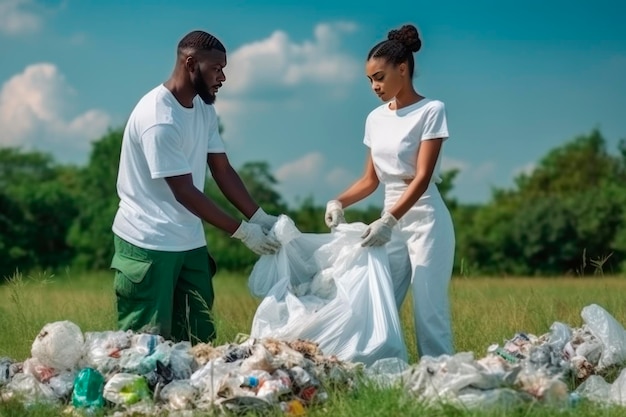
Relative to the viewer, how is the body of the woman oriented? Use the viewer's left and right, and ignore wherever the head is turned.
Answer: facing the viewer and to the left of the viewer

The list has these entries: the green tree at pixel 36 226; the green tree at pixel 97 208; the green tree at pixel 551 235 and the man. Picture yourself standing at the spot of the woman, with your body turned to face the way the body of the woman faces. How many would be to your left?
0

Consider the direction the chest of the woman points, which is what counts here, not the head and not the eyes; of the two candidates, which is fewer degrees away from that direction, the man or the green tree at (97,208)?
the man

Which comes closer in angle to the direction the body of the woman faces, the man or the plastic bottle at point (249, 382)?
the plastic bottle

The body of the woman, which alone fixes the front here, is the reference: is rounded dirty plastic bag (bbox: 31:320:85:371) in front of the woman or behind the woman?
in front

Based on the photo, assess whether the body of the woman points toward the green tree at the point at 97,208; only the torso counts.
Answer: no

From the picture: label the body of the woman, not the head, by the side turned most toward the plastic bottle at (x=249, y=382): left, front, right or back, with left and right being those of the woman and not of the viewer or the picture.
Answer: front

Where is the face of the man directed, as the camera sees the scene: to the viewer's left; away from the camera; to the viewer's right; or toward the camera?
to the viewer's right

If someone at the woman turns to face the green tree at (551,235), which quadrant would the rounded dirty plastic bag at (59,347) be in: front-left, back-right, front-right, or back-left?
back-left

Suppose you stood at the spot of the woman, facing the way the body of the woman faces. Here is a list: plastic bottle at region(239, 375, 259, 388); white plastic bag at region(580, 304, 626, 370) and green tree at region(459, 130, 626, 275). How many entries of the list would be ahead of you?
1

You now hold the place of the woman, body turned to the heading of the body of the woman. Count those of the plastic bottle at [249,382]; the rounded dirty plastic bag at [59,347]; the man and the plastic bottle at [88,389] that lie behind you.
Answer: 0

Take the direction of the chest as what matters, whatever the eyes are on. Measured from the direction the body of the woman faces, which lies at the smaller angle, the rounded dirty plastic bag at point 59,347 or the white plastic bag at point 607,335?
the rounded dirty plastic bag

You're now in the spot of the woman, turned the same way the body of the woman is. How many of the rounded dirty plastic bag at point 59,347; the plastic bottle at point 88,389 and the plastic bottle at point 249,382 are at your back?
0

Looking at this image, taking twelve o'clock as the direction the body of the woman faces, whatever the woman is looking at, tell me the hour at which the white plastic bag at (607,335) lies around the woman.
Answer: The white plastic bag is roughly at 7 o'clock from the woman.

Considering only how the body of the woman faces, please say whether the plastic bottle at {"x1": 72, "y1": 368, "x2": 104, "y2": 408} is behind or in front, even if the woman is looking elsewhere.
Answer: in front
